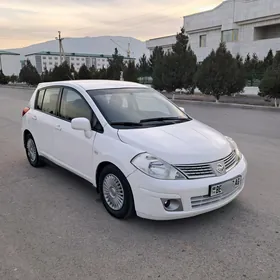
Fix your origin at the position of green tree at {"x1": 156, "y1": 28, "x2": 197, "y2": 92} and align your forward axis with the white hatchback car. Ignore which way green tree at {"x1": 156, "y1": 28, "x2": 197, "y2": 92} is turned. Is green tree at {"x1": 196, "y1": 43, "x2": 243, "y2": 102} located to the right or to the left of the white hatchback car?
left

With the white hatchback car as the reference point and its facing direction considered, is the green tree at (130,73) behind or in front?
behind

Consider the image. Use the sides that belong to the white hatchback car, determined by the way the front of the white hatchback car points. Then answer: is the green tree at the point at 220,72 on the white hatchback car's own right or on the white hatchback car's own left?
on the white hatchback car's own left

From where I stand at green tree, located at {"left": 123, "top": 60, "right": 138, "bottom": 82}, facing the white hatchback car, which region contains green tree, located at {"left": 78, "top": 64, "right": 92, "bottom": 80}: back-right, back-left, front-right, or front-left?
back-right

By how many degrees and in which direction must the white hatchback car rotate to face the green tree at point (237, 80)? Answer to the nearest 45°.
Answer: approximately 90° to its left

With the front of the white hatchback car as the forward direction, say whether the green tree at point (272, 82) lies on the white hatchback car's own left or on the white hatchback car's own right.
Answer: on the white hatchback car's own left

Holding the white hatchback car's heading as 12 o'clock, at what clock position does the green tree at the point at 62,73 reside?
The green tree is roughly at 7 o'clock from the white hatchback car.

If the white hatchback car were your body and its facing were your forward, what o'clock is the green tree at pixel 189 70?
The green tree is roughly at 8 o'clock from the white hatchback car.

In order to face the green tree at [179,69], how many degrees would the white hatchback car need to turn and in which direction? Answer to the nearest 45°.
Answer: approximately 135° to its left

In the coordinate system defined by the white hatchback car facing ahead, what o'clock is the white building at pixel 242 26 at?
The white building is roughly at 8 o'clock from the white hatchback car.

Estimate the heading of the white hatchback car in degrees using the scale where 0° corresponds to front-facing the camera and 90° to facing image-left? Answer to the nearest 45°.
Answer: approximately 315°
